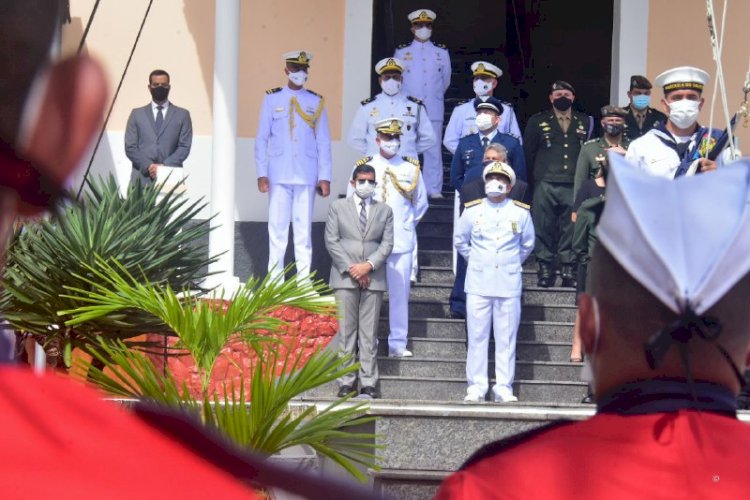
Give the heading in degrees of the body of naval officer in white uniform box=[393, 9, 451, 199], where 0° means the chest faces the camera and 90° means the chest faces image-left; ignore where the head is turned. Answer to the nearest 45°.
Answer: approximately 0°

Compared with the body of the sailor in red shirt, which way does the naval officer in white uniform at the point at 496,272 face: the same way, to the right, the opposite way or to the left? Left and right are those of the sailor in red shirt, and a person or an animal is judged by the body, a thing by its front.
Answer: the opposite way

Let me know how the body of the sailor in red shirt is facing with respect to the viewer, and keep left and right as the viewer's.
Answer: facing away from the viewer

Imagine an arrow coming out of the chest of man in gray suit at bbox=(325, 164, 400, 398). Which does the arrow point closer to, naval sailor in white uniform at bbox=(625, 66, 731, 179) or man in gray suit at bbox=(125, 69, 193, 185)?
the naval sailor in white uniform

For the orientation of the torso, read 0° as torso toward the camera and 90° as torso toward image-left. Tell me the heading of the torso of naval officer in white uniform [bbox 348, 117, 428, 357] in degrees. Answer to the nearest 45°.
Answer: approximately 0°
